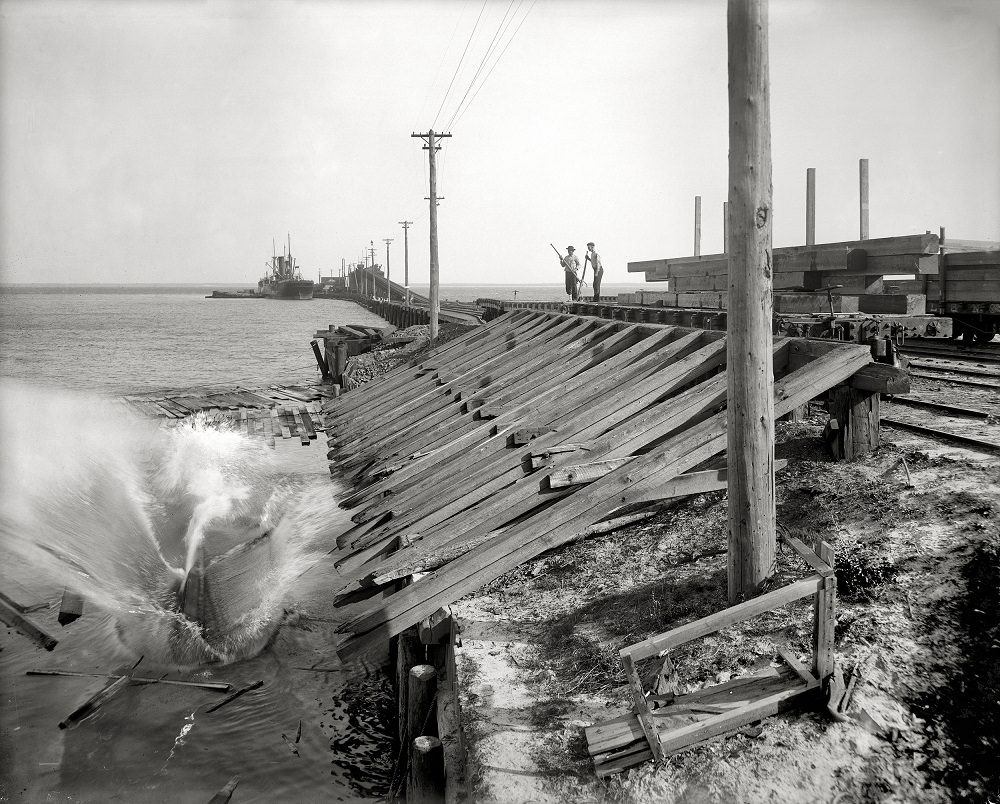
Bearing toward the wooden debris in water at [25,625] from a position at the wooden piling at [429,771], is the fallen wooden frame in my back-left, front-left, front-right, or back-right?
back-right

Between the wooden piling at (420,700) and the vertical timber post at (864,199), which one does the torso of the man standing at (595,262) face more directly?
the wooden piling

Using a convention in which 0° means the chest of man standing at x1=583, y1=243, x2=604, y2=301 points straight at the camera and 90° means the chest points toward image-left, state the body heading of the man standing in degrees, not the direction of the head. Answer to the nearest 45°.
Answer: approximately 45°

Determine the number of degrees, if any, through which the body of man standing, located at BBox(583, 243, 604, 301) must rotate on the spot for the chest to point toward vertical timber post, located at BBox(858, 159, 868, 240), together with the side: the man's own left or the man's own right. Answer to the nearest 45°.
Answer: approximately 90° to the man's own left

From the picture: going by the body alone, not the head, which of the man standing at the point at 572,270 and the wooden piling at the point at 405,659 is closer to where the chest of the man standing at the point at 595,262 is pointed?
the wooden piling

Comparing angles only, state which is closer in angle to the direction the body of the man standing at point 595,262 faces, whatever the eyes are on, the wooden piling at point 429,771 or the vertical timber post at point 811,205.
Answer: the wooden piling
